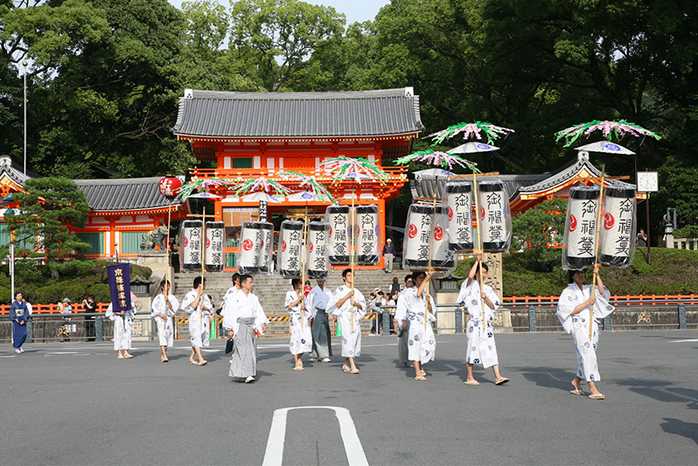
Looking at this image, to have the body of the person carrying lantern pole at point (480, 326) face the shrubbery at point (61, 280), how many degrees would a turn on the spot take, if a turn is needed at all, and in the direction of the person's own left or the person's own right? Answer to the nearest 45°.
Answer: approximately 180°

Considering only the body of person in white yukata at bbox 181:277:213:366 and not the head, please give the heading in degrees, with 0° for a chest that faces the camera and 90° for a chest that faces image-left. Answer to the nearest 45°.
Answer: approximately 315°

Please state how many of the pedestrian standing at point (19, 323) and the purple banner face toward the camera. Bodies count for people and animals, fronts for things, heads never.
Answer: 2

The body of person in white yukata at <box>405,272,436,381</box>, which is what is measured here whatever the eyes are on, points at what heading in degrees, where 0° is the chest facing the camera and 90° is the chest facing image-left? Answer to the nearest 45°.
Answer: approximately 315°

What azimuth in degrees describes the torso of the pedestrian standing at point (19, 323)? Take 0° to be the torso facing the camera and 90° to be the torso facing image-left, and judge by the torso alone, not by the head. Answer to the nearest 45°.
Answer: approximately 0°
